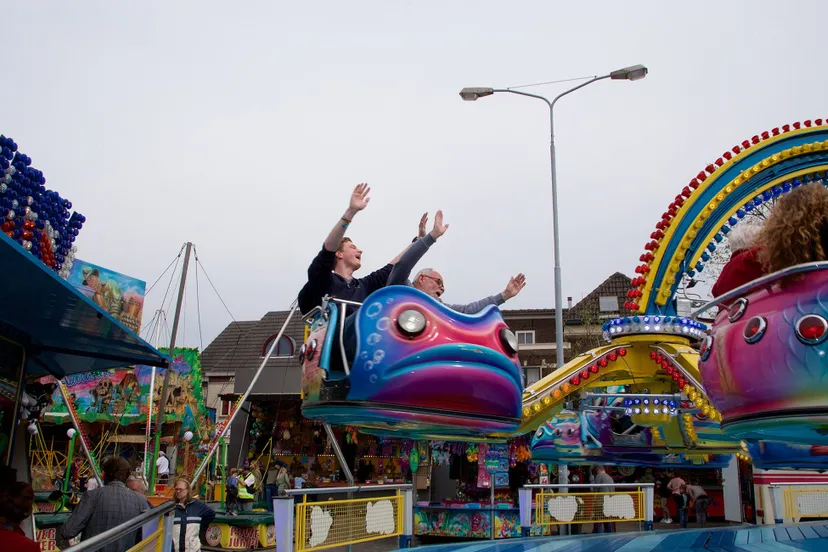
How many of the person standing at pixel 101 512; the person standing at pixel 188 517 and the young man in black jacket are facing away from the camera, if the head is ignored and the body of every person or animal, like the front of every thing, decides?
1

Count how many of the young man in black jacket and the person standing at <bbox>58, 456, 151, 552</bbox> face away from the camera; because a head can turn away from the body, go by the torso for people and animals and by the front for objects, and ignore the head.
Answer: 1

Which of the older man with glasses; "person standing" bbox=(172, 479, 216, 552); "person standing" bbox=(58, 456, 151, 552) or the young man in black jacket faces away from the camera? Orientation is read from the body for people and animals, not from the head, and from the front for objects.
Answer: "person standing" bbox=(58, 456, 151, 552)

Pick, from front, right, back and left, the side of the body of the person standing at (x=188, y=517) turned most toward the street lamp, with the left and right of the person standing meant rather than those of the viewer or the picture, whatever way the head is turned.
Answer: back

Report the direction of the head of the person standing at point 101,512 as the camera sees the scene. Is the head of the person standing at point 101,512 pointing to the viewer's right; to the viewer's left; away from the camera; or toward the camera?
away from the camera

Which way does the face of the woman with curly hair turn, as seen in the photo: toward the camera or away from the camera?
away from the camera

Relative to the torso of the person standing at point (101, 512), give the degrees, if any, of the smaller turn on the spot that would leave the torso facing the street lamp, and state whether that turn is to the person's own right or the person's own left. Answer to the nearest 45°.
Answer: approximately 45° to the person's own right

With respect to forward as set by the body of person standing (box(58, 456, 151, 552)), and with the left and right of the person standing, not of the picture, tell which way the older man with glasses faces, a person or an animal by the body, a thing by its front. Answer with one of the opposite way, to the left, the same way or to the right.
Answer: the opposite way

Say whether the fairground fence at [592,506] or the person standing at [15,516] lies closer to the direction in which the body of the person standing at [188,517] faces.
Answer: the person standing

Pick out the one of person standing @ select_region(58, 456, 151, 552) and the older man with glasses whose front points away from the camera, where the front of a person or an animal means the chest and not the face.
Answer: the person standing

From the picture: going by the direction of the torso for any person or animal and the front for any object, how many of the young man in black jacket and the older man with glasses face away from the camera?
0
